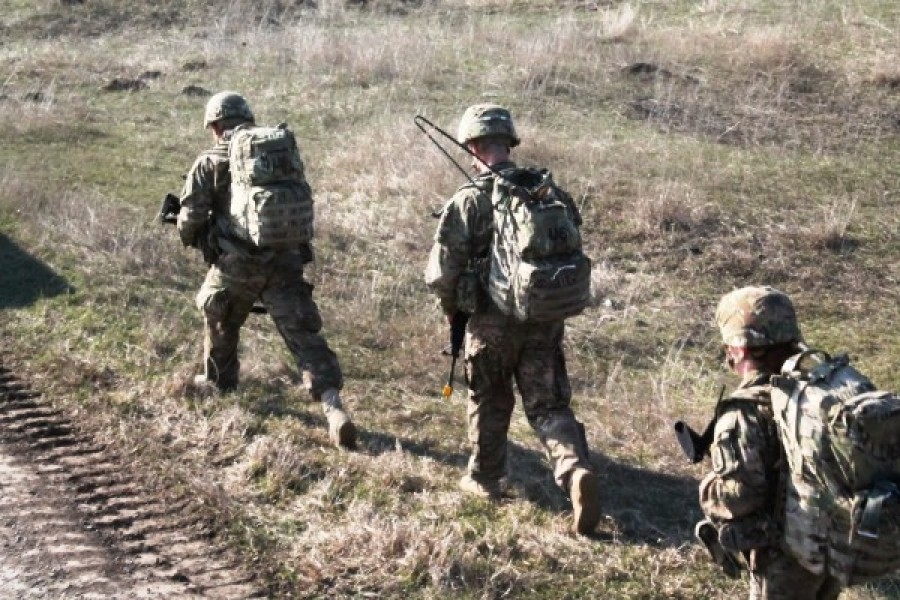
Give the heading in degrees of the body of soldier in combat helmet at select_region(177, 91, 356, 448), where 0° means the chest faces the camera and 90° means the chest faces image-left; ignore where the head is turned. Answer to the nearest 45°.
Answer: approximately 135°

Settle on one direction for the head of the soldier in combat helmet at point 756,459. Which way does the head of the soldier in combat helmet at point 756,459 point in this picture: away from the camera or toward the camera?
away from the camera

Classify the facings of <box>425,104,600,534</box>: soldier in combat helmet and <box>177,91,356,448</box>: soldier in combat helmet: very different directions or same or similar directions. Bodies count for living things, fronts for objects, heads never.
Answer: same or similar directions

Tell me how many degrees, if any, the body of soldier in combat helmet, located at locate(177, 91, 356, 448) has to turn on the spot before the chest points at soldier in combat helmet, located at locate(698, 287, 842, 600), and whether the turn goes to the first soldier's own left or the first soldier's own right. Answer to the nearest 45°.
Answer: approximately 180°

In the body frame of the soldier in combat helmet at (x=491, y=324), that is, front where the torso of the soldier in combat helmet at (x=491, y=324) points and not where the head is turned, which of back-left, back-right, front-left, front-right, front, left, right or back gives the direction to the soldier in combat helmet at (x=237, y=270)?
front

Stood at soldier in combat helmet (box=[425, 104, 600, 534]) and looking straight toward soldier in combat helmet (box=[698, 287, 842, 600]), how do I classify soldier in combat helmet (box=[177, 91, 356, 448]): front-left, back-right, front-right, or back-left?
back-right

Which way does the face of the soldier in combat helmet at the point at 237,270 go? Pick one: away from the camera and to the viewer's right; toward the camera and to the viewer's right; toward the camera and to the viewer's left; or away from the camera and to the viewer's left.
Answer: away from the camera and to the viewer's left

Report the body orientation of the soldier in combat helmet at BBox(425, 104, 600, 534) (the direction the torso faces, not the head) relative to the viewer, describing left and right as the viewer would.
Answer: facing away from the viewer and to the left of the viewer

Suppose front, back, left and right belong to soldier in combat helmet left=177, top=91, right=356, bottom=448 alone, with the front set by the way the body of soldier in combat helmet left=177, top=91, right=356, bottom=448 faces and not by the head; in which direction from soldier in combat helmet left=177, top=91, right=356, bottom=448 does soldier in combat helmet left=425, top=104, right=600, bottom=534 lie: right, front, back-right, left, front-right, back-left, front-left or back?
back

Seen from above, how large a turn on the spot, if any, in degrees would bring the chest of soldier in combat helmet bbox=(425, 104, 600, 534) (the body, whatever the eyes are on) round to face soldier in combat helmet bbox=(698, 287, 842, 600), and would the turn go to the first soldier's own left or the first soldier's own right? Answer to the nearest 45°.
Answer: approximately 180°
